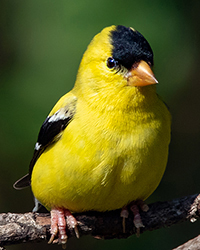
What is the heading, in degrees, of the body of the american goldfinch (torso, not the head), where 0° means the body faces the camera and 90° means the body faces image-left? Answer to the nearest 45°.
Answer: approximately 315°
